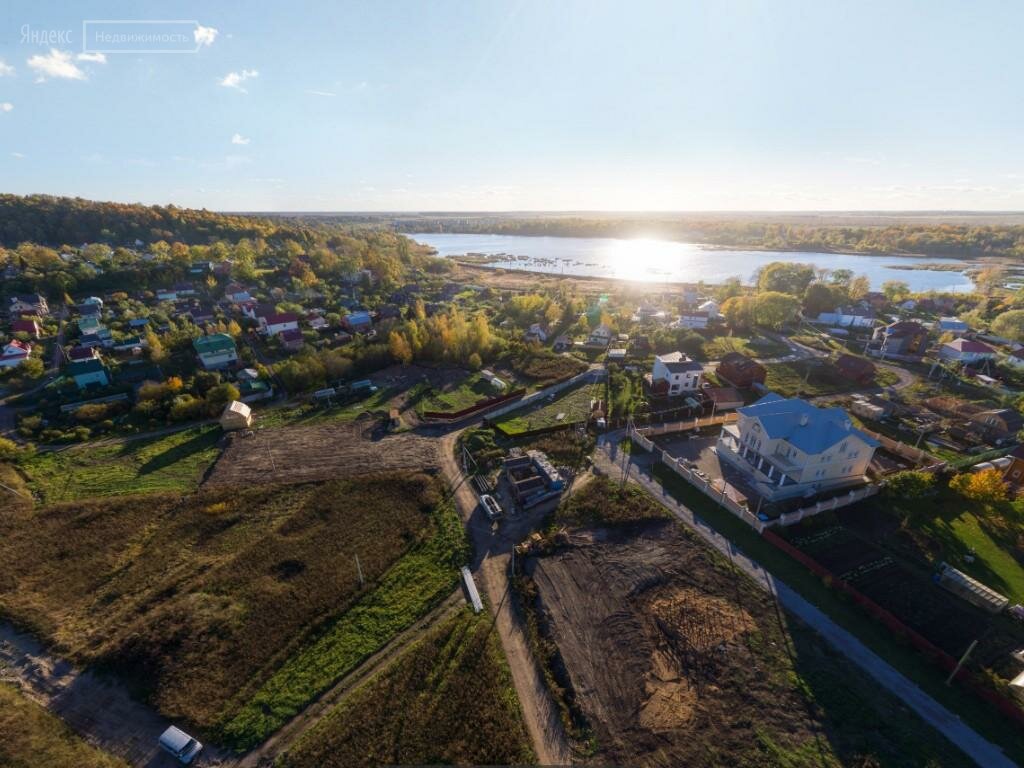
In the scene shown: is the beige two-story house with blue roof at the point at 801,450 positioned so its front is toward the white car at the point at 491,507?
yes

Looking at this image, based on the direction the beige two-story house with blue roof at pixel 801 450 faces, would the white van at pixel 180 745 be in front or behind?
in front

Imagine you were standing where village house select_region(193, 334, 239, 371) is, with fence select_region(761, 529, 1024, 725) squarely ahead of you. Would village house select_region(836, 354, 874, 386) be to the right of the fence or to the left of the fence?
left

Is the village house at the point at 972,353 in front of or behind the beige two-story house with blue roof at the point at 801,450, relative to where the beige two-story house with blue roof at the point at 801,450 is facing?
behind

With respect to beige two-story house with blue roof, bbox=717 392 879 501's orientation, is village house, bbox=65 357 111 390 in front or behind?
in front

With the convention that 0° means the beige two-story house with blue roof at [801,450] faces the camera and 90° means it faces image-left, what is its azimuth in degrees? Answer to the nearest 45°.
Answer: approximately 45°

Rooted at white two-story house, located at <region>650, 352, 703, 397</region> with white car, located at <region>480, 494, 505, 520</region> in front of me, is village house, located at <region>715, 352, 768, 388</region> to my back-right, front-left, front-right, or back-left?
back-left

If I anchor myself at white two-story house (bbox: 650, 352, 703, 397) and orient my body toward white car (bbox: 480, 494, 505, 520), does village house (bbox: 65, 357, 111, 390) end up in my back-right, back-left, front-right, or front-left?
front-right

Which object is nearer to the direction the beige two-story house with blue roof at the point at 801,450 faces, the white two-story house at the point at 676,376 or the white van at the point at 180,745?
the white van

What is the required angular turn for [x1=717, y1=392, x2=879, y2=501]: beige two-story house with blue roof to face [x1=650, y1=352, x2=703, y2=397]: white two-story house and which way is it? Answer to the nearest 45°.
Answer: approximately 90° to its right

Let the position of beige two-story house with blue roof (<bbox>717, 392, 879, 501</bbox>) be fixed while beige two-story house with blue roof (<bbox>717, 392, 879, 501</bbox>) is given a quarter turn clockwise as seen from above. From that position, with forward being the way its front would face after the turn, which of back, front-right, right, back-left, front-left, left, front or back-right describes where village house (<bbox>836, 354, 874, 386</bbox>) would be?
front-right

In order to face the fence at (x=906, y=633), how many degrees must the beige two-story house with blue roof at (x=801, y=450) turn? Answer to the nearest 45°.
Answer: approximately 90° to its left

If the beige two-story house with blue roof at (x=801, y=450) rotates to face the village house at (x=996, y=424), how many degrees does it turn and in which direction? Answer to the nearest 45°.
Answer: approximately 180°

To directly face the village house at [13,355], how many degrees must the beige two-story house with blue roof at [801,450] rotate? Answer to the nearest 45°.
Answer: approximately 45° to its right
